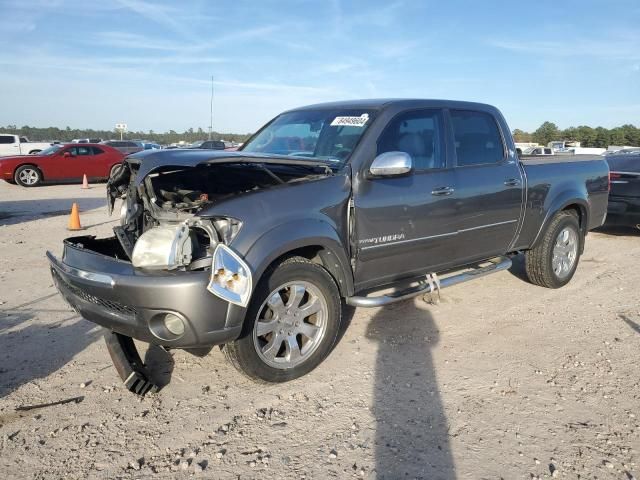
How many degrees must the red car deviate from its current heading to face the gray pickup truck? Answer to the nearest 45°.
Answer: approximately 90° to its left

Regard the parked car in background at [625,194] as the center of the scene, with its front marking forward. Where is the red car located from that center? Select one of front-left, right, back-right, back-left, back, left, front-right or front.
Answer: back-left

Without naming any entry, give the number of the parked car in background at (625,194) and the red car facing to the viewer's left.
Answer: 1

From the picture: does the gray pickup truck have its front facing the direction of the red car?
no

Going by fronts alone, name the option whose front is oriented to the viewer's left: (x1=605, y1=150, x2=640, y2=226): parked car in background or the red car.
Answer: the red car

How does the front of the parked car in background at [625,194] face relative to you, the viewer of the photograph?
facing away from the viewer and to the right of the viewer

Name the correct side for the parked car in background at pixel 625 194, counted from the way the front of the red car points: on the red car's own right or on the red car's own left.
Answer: on the red car's own left

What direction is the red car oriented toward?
to the viewer's left

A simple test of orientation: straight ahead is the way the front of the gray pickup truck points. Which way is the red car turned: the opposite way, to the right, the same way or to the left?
the same way

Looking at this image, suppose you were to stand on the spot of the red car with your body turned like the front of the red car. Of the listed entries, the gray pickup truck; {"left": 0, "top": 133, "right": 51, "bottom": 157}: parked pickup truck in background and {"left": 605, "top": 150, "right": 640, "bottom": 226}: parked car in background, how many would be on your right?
1

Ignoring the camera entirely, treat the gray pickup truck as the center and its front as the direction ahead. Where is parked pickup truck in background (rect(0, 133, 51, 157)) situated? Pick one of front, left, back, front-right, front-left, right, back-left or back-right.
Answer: right

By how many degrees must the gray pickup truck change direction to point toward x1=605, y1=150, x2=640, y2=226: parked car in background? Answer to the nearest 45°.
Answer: approximately 180°
